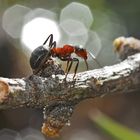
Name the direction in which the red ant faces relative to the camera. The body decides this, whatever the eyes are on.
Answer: to the viewer's right
